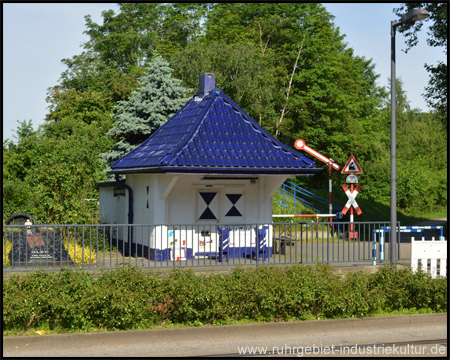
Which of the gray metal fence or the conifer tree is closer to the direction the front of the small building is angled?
the gray metal fence

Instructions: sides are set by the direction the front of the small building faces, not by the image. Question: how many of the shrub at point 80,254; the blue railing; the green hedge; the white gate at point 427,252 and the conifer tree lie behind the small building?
2

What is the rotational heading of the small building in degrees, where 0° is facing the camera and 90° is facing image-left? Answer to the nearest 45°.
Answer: approximately 0°

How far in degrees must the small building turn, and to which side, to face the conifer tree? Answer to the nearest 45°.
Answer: approximately 180°

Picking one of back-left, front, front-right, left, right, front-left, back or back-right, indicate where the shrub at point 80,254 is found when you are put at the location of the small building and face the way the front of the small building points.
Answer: front-right

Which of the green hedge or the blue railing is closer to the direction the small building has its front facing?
the green hedge

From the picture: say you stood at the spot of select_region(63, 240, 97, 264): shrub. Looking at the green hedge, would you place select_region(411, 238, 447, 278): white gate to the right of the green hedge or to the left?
left

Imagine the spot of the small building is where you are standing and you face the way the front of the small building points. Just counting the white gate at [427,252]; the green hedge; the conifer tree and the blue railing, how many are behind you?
2

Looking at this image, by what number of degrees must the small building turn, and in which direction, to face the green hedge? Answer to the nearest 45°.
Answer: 0° — it already faces it

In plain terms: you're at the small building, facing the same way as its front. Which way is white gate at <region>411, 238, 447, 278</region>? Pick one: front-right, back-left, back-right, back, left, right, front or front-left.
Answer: front-left

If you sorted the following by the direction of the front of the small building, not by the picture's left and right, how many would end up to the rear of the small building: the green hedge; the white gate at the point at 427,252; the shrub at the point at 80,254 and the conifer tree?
1
